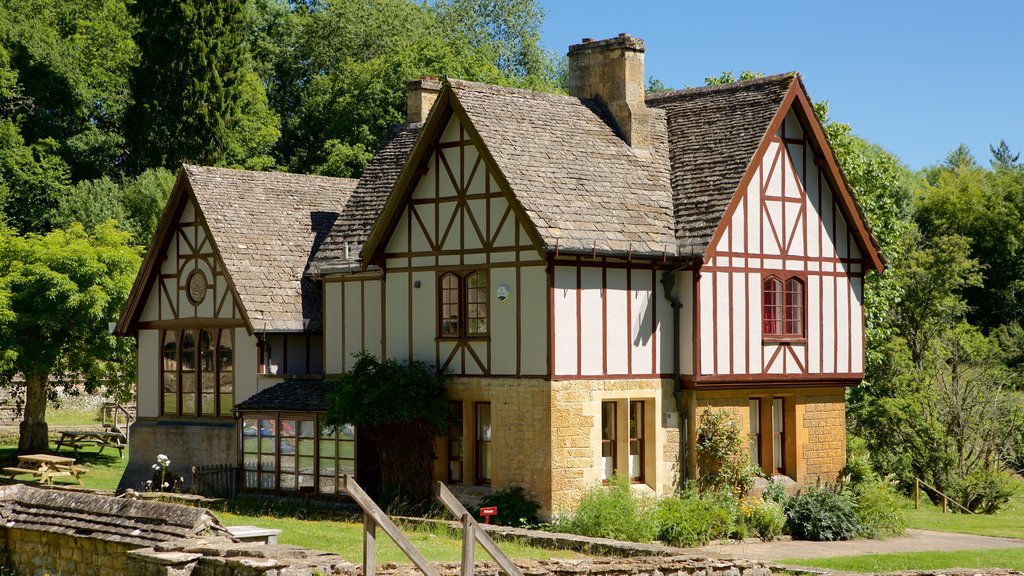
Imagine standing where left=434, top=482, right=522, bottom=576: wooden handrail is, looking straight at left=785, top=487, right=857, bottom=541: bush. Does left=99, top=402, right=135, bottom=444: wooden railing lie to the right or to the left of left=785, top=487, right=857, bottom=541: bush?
left

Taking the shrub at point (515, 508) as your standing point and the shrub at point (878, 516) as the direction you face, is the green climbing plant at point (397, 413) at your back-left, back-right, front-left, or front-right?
back-left

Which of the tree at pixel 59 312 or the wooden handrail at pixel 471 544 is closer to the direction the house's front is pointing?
the wooden handrail

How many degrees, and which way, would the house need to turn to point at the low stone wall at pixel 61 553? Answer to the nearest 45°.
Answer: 0° — it already faces it

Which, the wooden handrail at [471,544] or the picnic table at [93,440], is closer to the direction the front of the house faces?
the wooden handrail

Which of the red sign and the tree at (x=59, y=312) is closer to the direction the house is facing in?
the red sign

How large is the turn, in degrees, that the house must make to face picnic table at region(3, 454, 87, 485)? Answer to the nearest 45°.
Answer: approximately 90° to its right

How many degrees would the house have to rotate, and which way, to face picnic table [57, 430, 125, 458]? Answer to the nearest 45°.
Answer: approximately 90° to its right

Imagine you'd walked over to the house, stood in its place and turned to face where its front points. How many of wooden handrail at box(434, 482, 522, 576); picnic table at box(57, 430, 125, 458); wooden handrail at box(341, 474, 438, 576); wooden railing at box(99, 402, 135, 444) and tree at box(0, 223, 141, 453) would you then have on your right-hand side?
3

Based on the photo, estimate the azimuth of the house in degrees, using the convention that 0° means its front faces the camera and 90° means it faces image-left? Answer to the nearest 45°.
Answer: approximately 45°
